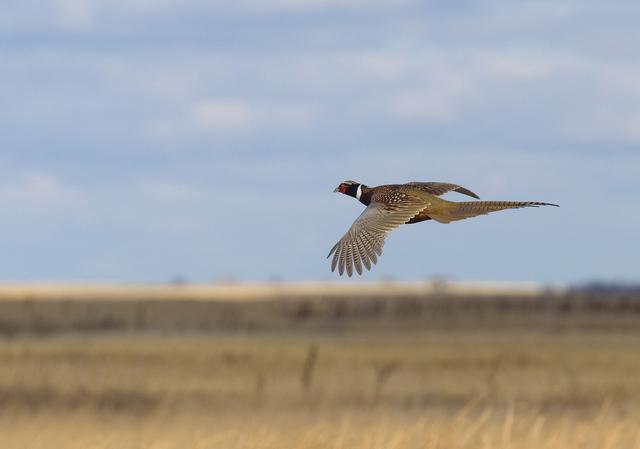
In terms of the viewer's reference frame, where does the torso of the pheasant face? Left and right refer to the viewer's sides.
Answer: facing to the left of the viewer
